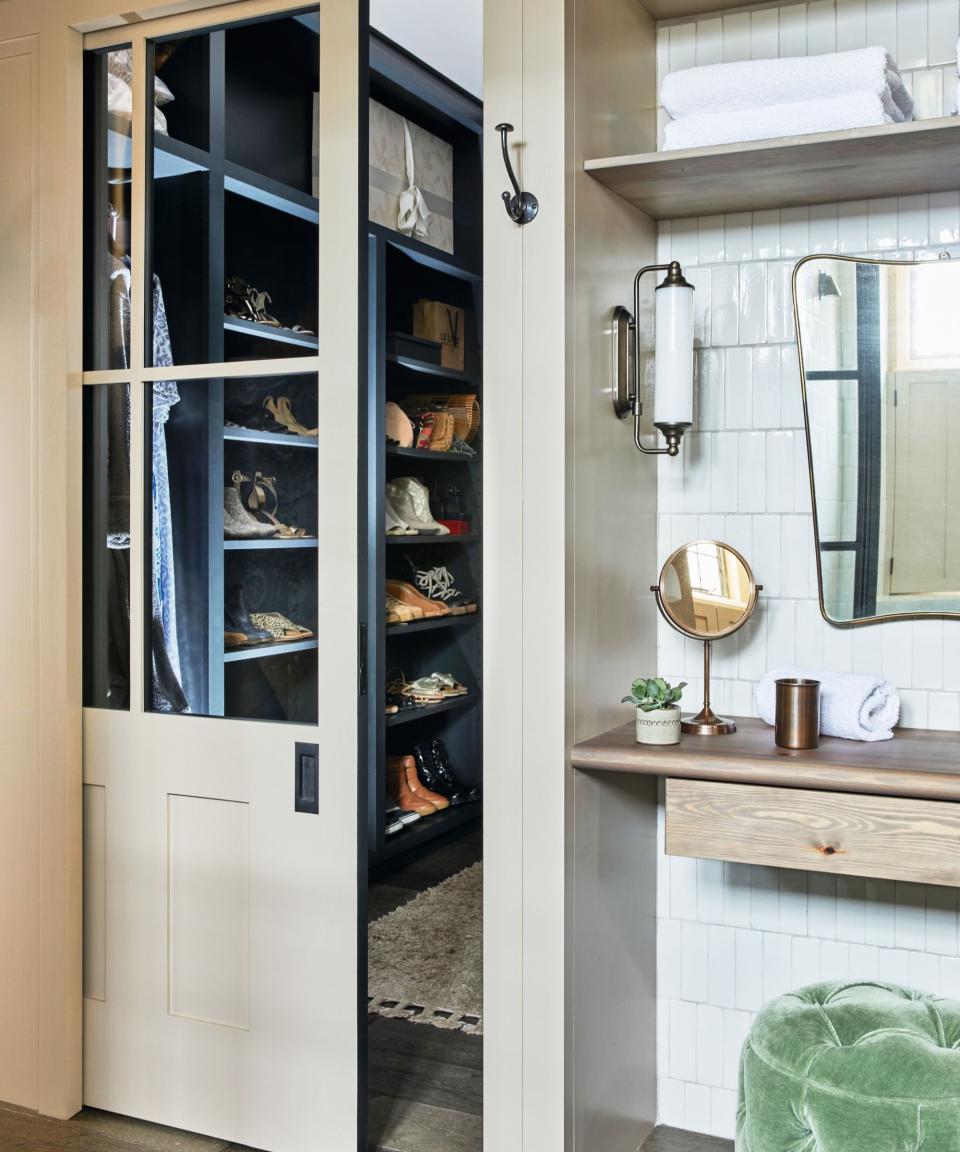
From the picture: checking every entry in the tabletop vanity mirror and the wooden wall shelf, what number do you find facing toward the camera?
2

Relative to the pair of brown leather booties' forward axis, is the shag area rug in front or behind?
in front

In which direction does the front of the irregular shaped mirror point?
toward the camera

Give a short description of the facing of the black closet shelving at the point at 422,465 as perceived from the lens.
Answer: facing the viewer and to the right of the viewer

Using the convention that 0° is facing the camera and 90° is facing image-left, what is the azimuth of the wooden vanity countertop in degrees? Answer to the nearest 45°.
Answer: approximately 0°

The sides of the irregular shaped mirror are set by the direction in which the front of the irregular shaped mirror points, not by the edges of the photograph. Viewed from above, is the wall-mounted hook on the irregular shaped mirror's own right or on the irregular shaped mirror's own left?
on the irregular shaped mirror's own right

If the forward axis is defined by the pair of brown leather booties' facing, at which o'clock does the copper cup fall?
The copper cup is roughly at 1 o'clock from the pair of brown leather booties.
